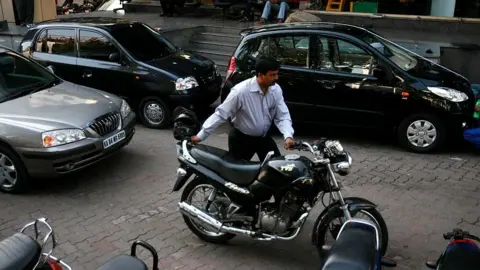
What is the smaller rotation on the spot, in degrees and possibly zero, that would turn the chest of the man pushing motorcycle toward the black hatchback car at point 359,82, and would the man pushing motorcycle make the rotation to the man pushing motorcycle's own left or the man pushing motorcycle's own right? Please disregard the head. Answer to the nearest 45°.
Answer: approximately 90° to the man pushing motorcycle's own left

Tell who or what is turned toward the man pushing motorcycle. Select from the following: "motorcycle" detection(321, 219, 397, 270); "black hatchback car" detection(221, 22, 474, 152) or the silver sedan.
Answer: the silver sedan

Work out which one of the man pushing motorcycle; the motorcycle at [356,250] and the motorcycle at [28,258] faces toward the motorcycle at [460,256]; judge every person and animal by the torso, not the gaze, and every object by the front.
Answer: the man pushing motorcycle

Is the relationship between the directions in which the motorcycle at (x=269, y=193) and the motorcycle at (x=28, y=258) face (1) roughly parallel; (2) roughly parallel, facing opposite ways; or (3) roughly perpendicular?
roughly perpendicular

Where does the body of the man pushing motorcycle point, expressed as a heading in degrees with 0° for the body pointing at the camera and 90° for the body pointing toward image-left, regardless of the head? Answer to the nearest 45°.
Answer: approximately 315°

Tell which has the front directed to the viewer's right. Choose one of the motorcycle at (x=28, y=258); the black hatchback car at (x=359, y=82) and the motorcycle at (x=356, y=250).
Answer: the black hatchback car

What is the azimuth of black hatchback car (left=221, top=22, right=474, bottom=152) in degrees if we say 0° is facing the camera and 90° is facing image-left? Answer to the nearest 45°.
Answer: approximately 270°

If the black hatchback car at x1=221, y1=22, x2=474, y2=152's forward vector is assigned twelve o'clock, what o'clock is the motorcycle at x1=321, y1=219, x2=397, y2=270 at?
The motorcycle is roughly at 3 o'clock from the black hatchback car.
